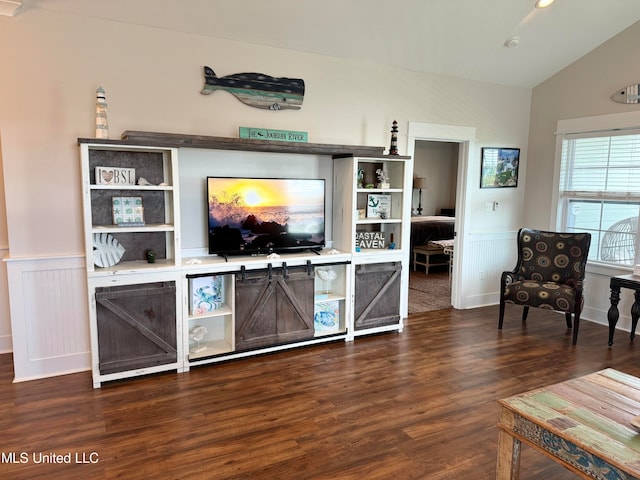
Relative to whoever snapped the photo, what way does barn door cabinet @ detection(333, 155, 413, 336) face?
facing the viewer and to the right of the viewer

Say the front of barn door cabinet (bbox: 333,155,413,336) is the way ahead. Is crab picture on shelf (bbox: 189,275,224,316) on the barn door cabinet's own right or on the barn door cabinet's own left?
on the barn door cabinet's own right

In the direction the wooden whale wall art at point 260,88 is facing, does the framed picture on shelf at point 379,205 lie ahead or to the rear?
ahead

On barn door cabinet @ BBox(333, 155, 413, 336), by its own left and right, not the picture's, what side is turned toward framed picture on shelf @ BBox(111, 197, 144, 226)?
right

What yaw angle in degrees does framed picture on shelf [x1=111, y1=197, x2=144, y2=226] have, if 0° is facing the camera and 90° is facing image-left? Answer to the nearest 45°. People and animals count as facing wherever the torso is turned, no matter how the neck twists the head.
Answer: approximately 0°
